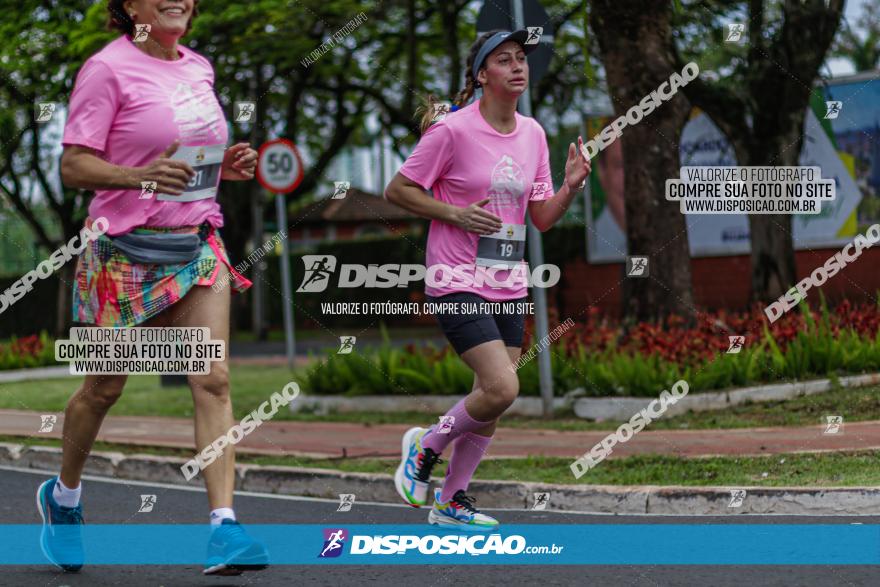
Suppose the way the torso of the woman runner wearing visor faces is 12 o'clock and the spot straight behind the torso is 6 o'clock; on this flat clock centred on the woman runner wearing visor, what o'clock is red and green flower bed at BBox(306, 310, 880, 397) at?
The red and green flower bed is roughly at 8 o'clock from the woman runner wearing visor.

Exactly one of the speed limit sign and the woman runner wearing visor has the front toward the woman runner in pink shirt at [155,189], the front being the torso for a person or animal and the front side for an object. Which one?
the speed limit sign

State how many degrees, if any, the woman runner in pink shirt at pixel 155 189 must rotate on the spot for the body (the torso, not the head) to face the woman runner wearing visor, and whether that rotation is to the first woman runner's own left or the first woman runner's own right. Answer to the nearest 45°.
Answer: approximately 90° to the first woman runner's own left

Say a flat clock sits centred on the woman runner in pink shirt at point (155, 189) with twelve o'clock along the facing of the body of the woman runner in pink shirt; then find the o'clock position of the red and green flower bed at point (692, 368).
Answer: The red and green flower bed is roughly at 9 o'clock from the woman runner in pink shirt.

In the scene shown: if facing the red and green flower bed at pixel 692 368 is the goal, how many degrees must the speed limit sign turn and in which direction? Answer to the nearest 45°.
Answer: approximately 45° to its left

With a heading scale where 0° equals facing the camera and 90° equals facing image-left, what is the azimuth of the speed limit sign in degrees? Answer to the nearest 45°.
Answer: approximately 0°

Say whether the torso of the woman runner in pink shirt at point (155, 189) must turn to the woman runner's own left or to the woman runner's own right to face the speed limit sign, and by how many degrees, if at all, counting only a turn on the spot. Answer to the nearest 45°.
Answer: approximately 135° to the woman runner's own left

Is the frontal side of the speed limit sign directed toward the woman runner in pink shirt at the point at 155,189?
yes
